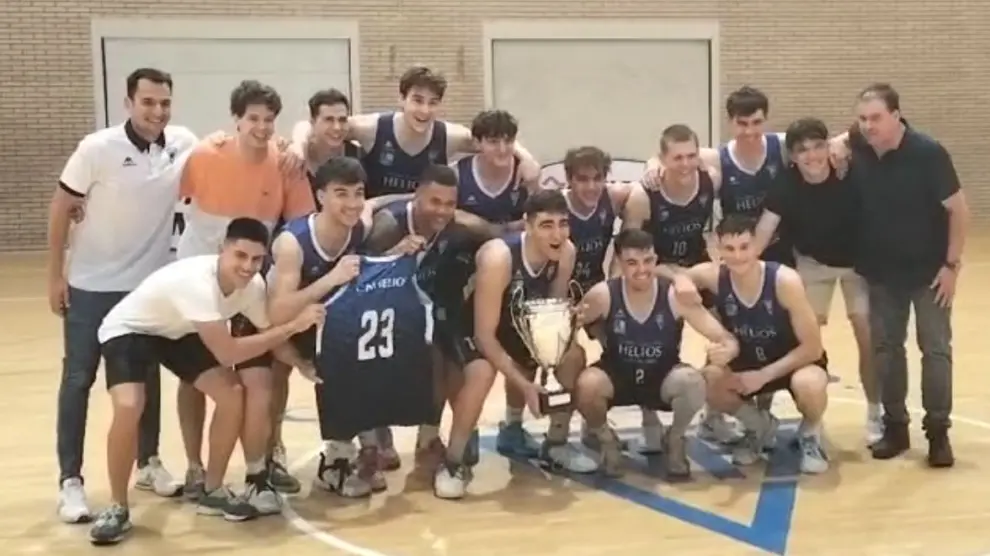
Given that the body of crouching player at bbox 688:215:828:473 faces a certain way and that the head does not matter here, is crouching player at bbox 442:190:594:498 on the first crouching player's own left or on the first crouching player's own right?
on the first crouching player's own right

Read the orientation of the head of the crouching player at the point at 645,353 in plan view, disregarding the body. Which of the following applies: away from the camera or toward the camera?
toward the camera

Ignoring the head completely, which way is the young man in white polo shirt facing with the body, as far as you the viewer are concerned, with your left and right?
facing the viewer and to the right of the viewer

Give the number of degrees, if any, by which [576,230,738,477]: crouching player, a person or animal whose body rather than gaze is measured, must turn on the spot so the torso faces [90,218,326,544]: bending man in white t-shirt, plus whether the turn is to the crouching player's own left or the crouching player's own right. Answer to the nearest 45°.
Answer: approximately 45° to the crouching player's own right

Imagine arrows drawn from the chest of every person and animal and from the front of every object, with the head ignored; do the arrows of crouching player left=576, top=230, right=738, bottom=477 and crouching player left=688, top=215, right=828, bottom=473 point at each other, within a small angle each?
no

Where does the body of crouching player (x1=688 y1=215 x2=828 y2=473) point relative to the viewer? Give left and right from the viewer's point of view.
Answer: facing the viewer

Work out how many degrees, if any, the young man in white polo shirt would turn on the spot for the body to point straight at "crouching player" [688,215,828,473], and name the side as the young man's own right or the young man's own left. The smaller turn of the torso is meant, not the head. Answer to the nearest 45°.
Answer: approximately 45° to the young man's own left

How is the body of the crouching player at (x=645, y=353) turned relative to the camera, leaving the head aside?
toward the camera

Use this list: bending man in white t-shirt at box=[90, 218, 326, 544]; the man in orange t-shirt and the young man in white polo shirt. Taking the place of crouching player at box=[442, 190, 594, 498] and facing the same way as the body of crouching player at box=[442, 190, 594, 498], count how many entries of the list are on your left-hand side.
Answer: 0

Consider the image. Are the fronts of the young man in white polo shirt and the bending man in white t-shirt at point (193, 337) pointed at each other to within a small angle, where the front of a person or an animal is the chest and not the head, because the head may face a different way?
no

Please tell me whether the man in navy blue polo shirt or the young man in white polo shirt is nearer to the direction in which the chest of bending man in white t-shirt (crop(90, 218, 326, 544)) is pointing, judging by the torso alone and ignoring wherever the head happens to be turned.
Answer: the man in navy blue polo shirt

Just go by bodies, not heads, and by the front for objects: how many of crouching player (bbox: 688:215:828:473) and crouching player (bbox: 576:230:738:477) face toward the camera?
2

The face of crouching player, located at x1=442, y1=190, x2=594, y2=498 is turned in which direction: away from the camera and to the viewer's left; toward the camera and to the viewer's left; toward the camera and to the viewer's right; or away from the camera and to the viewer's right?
toward the camera and to the viewer's right

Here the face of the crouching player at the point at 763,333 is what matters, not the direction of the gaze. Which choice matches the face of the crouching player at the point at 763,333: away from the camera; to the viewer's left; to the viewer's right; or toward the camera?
toward the camera
